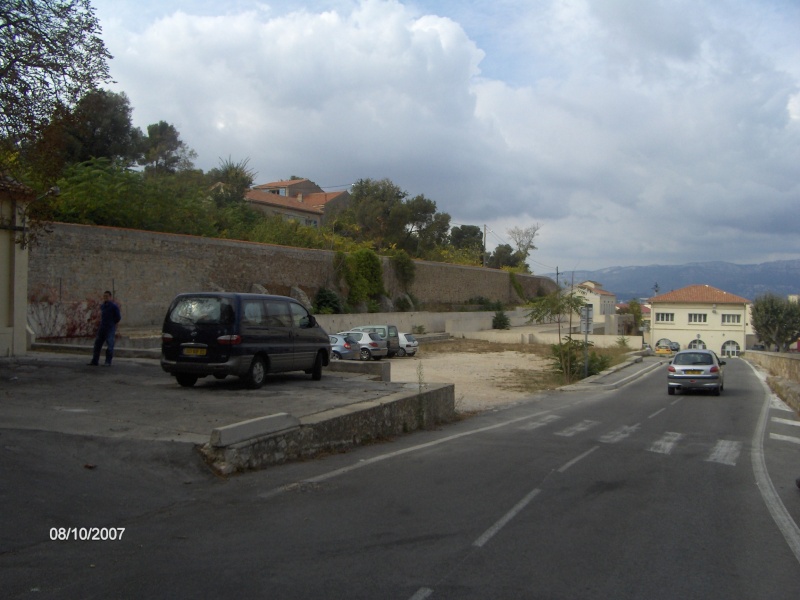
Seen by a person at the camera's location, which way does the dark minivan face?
facing away from the viewer and to the right of the viewer

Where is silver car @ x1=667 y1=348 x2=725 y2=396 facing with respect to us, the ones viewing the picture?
facing away from the viewer

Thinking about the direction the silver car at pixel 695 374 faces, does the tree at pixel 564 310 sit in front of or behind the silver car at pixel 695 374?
in front

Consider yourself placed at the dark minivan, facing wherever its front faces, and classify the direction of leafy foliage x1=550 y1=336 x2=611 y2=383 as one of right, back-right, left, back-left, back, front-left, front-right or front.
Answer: front

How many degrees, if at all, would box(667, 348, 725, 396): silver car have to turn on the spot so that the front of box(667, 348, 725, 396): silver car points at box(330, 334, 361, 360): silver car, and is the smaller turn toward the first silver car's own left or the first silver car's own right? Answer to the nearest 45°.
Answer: approximately 90° to the first silver car's own left

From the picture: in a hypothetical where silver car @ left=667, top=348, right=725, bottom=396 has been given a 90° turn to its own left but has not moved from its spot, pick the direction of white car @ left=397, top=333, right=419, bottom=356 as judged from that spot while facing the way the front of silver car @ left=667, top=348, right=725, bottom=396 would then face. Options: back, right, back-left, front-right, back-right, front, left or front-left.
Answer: front-right

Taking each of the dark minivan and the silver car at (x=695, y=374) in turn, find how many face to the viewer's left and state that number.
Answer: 0

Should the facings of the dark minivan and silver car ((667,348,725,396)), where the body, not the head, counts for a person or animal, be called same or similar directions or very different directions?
same or similar directions

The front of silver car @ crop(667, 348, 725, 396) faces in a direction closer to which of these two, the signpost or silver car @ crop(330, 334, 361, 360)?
the signpost

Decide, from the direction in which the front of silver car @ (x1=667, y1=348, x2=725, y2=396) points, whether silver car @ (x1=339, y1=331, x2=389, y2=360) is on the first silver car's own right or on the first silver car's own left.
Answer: on the first silver car's own left

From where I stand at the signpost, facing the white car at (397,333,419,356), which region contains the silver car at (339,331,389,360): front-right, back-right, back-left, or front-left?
front-left

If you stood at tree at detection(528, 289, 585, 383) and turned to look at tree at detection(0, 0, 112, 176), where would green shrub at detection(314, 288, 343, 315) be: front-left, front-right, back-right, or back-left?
front-right
